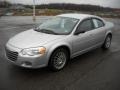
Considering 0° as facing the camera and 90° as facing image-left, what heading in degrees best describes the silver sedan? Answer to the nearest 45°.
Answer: approximately 45°
